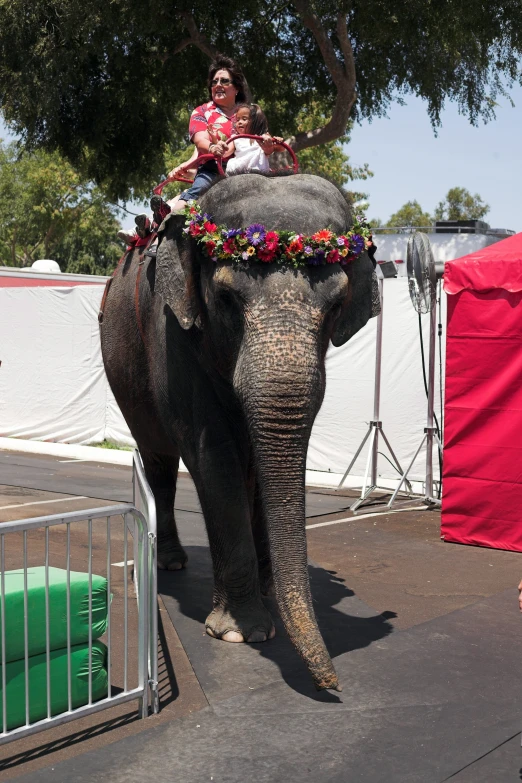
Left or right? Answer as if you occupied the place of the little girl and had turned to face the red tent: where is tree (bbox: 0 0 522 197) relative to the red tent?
left

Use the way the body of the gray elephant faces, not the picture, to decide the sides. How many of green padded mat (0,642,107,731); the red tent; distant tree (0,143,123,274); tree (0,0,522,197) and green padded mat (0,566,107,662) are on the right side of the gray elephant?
2

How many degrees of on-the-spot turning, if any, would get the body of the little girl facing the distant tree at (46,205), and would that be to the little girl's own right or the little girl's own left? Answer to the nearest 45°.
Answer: approximately 135° to the little girl's own right

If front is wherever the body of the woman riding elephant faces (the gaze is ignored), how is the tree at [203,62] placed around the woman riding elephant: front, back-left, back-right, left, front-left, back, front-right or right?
back-right

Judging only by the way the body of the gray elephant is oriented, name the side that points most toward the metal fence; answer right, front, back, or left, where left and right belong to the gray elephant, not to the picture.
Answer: right

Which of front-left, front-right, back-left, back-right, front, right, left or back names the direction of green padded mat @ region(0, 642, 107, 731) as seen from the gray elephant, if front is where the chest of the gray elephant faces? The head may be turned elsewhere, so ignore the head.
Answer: right

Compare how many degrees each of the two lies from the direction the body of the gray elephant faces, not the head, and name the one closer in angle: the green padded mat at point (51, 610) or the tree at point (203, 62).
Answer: the green padded mat

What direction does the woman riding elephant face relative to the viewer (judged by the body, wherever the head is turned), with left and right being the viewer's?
facing the viewer and to the left of the viewer

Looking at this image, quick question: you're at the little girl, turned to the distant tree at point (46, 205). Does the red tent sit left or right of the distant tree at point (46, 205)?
right

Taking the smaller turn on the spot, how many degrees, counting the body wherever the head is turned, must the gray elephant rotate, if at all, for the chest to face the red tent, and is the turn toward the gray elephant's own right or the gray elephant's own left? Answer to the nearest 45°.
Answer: approximately 90° to the gray elephant's own left
